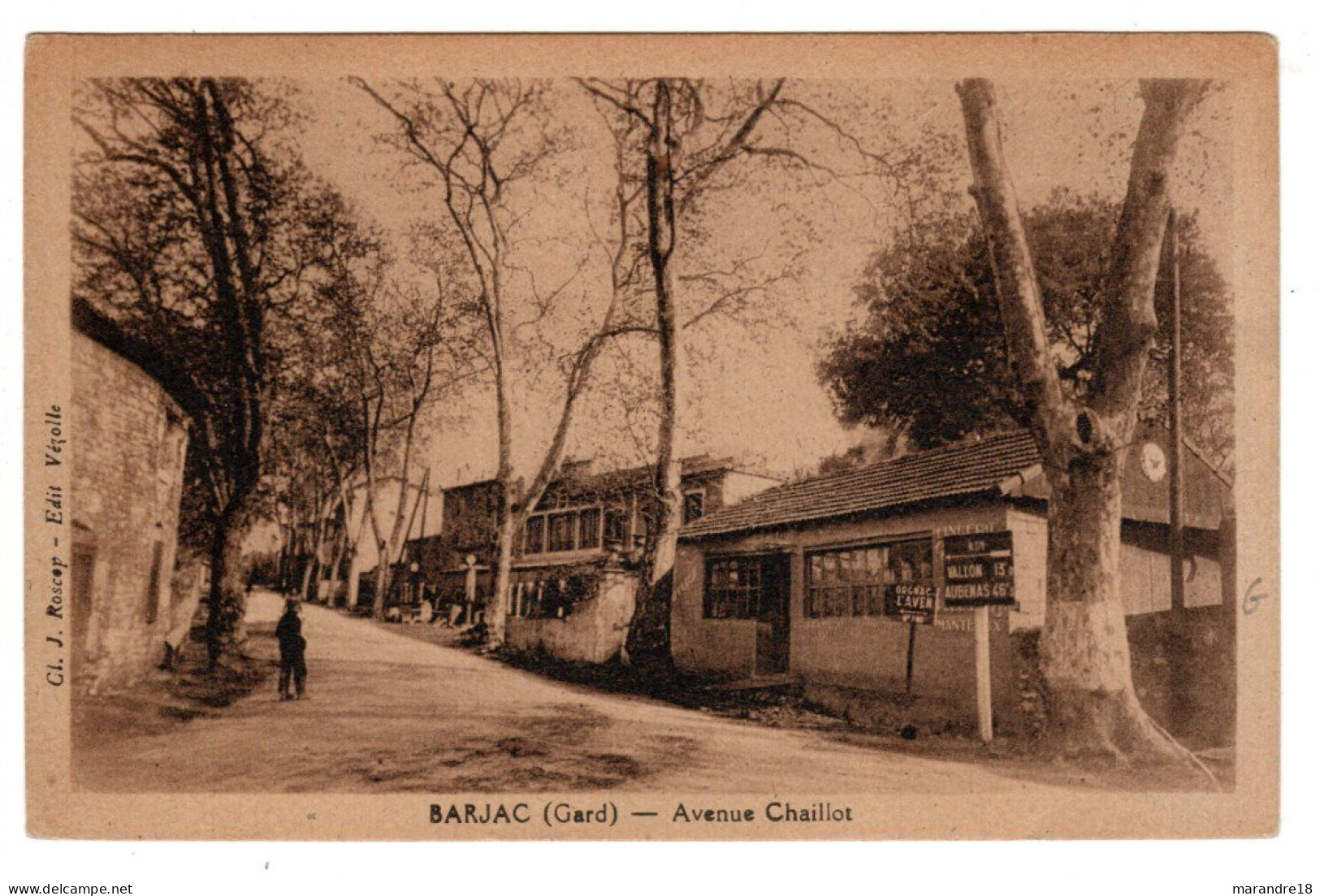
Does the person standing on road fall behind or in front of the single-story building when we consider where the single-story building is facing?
in front

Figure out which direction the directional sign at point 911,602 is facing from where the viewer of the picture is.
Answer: facing the viewer

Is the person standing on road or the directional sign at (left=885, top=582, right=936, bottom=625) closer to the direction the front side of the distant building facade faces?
the person standing on road

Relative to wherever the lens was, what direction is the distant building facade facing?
facing the viewer and to the left of the viewer
